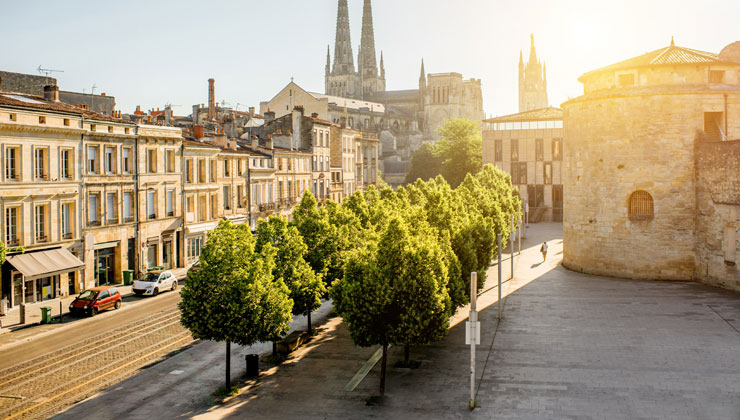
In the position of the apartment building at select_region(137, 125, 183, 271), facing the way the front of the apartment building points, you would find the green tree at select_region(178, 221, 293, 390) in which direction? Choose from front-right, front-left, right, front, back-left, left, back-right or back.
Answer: front-right

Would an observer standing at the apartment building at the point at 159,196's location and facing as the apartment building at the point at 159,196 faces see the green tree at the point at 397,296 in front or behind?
in front

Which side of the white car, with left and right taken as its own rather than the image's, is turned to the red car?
front

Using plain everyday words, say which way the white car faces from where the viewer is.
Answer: facing the viewer and to the left of the viewer

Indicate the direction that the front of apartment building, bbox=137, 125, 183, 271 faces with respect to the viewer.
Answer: facing the viewer and to the right of the viewer

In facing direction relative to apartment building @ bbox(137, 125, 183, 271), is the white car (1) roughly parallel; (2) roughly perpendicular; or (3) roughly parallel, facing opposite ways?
roughly perpendicular
